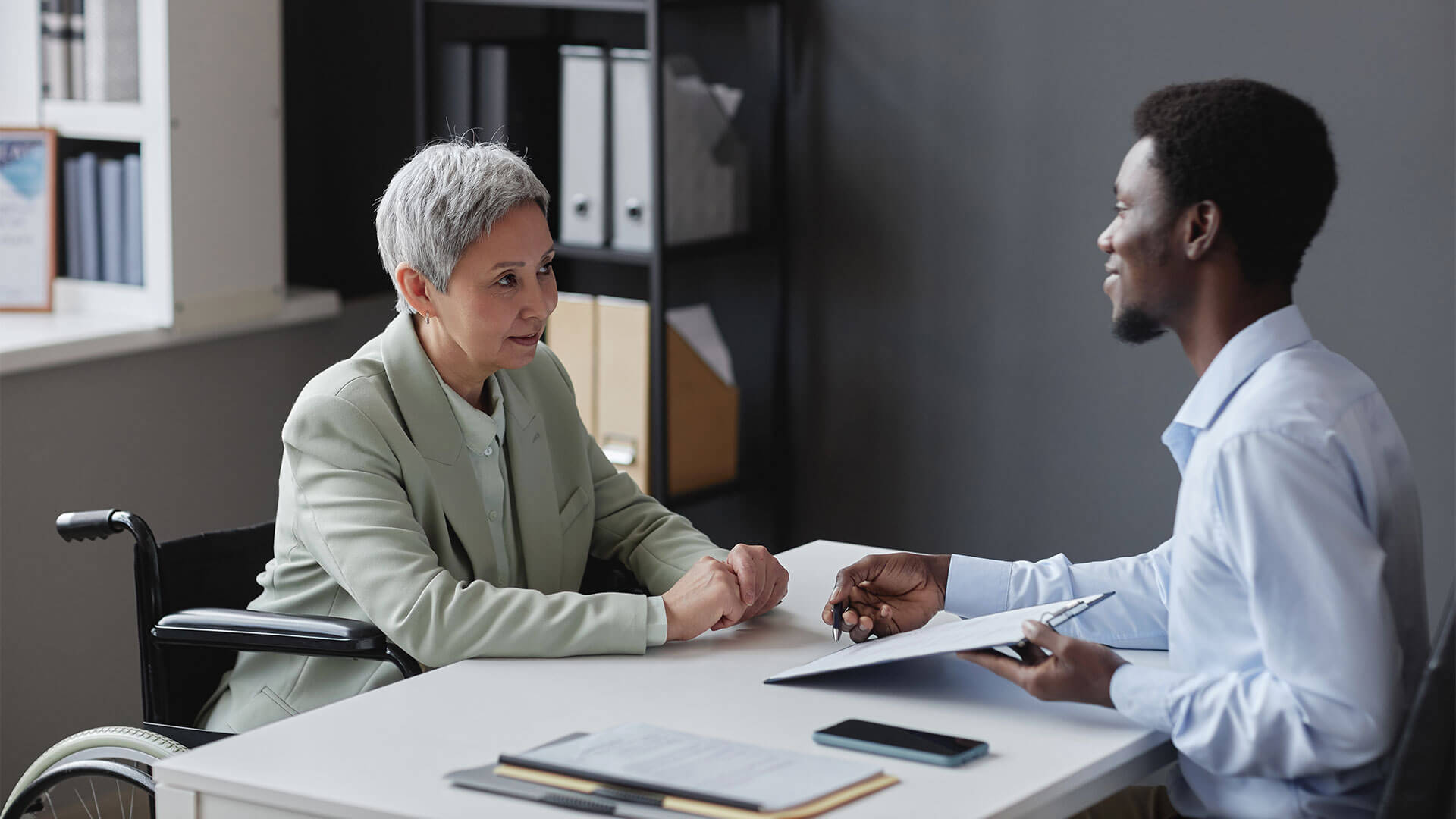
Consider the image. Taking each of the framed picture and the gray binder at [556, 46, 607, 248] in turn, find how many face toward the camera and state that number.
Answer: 2

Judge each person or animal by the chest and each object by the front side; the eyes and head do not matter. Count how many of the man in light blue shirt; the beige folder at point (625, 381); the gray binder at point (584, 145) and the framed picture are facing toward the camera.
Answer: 3

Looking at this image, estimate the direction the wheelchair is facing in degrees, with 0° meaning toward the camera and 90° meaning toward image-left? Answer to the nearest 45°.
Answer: approximately 315°

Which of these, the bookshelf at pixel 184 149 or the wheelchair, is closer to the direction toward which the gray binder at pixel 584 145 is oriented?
the wheelchair

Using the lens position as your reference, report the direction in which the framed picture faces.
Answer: facing the viewer

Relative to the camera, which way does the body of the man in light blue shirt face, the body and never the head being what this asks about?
to the viewer's left

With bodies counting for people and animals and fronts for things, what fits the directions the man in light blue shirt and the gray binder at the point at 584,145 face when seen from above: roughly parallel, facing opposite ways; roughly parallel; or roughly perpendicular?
roughly perpendicular

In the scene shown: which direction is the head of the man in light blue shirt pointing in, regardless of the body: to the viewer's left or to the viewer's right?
to the viewer's left

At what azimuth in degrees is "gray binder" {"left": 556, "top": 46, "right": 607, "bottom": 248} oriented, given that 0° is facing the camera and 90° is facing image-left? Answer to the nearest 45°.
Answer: approximately 0°

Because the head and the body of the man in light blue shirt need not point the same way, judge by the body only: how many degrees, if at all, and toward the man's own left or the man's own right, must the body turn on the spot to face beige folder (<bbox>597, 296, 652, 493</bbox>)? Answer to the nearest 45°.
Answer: approximately 45° to the man's own right
